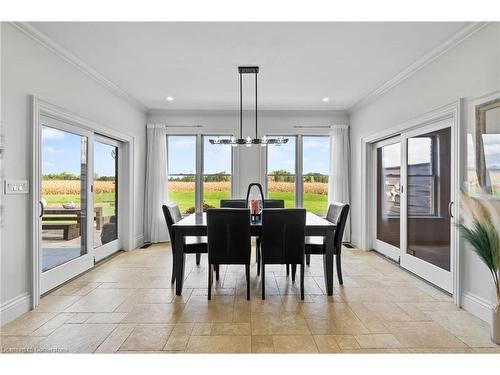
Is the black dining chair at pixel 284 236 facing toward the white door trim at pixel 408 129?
no

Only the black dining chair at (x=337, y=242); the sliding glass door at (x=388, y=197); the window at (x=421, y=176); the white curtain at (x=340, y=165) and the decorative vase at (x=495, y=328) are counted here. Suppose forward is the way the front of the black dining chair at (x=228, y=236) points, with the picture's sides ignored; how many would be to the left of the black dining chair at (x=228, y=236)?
0

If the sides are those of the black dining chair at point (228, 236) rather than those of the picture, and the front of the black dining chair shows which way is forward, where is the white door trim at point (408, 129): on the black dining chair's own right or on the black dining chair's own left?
on the black dining chair's own right

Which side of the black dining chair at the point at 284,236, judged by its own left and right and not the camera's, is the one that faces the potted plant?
right

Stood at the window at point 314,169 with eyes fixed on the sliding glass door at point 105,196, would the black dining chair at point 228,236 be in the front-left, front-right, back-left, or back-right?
front-left

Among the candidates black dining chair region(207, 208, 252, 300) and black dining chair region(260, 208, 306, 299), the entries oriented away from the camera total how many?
2

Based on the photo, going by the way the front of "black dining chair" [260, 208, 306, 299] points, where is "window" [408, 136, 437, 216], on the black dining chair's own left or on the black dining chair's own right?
on the black dining chair's own right

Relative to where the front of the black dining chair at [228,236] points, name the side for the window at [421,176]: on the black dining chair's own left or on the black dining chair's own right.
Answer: on the black dining chair's own right

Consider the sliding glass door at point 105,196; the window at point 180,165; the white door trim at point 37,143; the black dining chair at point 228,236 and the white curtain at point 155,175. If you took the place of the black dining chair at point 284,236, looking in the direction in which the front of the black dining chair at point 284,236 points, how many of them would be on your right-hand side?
0

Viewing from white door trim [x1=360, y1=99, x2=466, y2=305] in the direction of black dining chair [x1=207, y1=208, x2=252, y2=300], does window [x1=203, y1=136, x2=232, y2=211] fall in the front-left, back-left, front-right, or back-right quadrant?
front-right

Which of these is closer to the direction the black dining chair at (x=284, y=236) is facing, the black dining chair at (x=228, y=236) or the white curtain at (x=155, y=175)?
the white curtain

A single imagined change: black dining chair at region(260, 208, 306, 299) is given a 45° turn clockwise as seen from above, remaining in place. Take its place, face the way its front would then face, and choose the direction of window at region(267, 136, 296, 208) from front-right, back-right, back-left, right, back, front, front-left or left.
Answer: front-left

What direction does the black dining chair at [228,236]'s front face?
away from the camera

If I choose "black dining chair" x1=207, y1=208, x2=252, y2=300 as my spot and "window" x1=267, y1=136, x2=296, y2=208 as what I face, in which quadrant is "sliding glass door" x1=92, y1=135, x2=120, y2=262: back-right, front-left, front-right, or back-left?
front-left

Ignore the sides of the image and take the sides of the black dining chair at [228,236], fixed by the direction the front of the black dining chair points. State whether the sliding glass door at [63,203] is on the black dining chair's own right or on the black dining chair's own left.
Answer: on the black dining chair's own left

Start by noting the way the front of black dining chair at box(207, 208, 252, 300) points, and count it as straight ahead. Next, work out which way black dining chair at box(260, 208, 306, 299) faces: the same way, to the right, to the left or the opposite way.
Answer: the same way

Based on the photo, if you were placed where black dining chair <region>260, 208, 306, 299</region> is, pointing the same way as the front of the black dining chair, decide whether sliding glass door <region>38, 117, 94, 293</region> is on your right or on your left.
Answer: on your left

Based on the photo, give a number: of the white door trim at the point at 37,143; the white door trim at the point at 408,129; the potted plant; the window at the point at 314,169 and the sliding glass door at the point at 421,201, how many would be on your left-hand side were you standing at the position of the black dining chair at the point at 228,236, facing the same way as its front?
1

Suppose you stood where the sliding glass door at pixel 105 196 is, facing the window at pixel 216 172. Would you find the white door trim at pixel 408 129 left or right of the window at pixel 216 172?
right

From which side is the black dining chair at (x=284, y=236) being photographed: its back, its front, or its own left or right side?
back

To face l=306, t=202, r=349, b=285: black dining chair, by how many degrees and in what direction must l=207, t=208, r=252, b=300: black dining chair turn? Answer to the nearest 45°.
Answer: approximately 90° to its right
